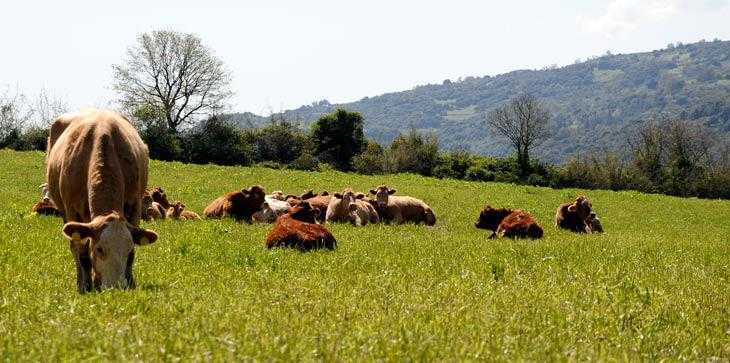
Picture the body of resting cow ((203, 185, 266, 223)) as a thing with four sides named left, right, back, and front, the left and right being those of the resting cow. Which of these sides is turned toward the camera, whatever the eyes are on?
right

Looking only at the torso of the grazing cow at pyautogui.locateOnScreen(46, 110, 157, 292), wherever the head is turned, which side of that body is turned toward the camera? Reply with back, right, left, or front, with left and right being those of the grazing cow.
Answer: front

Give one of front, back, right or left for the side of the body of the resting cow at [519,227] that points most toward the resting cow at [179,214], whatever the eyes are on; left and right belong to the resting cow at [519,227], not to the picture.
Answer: front

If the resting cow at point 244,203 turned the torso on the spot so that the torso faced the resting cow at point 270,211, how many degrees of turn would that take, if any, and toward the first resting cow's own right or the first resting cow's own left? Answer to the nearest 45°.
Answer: approximately 45° to the first resting cow's own right

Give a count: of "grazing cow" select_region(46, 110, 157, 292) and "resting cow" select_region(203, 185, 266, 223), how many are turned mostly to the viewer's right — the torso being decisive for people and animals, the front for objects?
1

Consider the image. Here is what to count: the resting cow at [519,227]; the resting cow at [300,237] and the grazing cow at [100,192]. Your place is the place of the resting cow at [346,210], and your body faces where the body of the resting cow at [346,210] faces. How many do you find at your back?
0

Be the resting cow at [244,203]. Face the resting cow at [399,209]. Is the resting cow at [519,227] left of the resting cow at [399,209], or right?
right

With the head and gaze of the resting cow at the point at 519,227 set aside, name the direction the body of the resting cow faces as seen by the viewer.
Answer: to the viewer's left

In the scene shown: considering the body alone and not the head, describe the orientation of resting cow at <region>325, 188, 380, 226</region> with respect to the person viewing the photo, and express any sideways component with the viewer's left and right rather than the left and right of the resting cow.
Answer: facing the viewer
